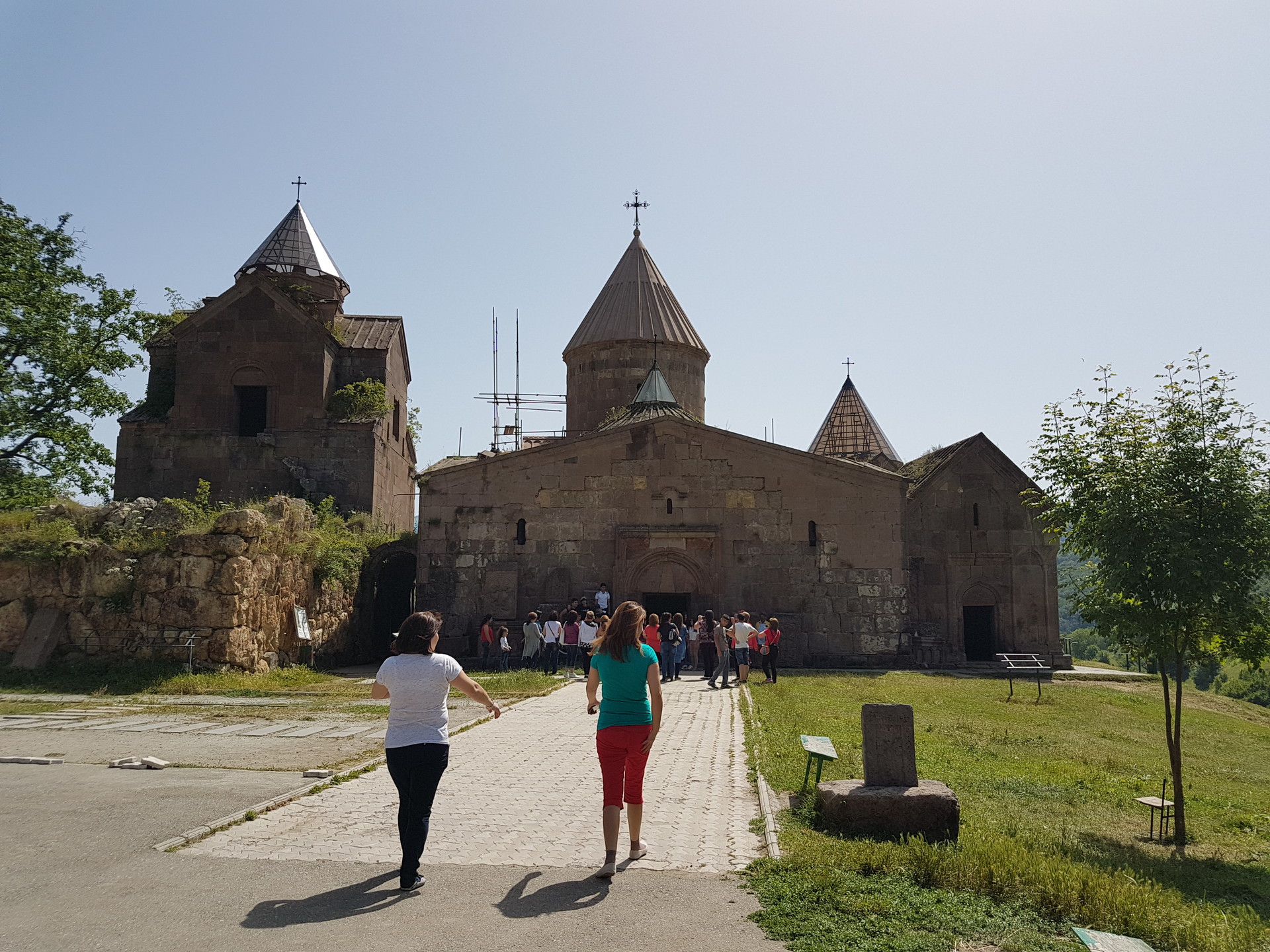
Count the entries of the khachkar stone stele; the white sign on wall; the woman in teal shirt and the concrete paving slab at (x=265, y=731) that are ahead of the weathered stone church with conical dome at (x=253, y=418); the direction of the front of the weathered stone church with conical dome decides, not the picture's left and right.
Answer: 4

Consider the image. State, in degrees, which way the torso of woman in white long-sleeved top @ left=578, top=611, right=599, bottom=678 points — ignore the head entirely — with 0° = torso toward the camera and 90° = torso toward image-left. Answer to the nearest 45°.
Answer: approximately 180°

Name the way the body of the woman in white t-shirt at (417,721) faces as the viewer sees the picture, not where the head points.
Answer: away from the camera

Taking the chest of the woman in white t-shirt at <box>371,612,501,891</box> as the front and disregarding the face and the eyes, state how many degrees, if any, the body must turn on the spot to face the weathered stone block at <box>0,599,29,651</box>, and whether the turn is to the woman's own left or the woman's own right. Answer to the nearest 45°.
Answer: approximately 45° to the woman's own left

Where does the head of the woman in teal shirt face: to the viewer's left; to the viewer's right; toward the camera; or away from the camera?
away from the camera

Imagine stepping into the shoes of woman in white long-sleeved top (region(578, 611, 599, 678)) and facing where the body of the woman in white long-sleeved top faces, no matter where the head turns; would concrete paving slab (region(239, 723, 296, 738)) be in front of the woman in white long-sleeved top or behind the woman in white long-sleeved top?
behind

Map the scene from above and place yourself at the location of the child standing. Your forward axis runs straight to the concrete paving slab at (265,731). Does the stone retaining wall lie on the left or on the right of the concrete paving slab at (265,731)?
right

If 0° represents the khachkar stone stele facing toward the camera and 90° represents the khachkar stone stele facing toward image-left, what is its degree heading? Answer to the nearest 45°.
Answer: approximately 0°

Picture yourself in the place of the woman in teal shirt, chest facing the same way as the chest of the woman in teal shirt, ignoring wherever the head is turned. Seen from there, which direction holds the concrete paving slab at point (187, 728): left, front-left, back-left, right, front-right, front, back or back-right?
front-left

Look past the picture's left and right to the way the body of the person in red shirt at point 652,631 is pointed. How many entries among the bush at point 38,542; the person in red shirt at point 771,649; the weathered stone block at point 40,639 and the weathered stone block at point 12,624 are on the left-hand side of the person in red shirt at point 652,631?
3

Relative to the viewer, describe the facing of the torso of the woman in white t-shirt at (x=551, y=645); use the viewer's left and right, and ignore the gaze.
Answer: facing away from the viewer

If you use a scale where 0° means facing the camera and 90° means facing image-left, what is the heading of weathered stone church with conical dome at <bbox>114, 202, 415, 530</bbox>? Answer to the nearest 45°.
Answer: approximately 0°

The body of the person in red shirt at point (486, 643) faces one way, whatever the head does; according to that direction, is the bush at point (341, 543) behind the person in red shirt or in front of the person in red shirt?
behind
